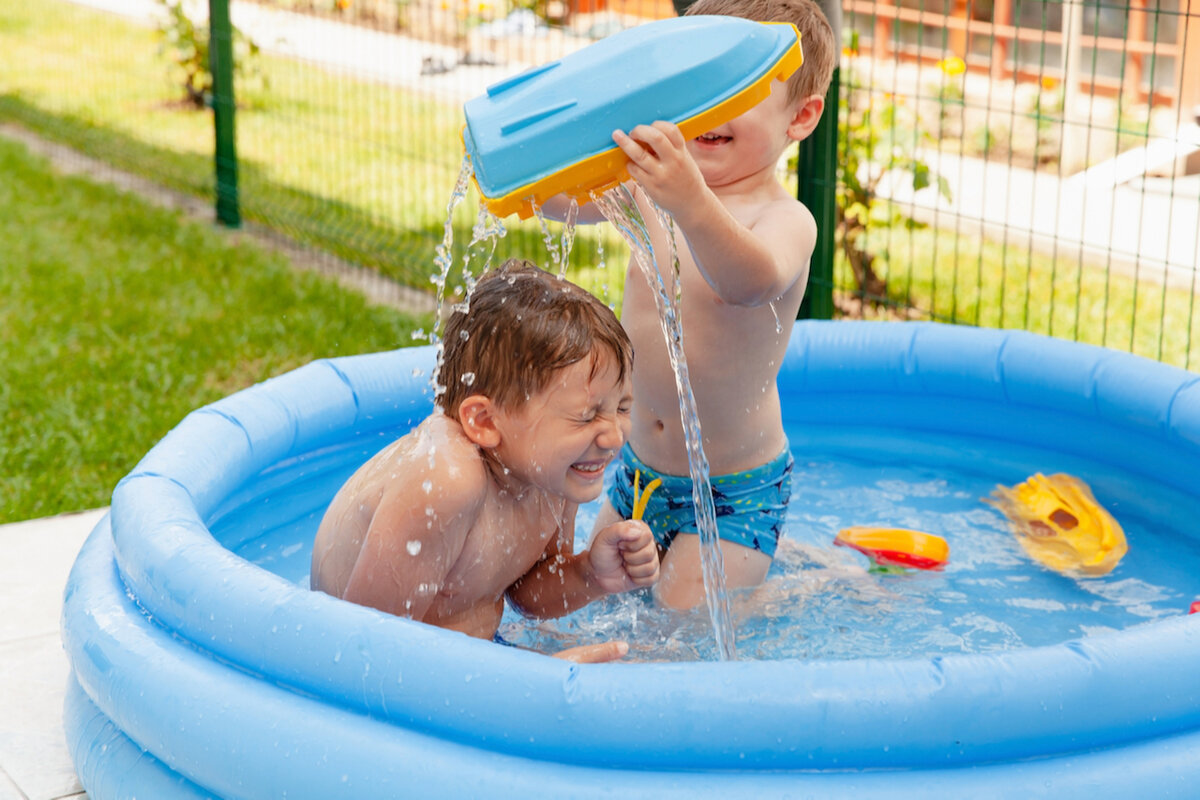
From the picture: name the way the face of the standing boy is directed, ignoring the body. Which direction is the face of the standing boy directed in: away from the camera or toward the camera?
toward the camera

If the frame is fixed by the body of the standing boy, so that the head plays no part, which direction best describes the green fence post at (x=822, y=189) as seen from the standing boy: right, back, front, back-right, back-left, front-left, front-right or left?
back-right

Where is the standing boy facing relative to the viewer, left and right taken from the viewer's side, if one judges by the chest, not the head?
facing the viewer and to the left of the viewer

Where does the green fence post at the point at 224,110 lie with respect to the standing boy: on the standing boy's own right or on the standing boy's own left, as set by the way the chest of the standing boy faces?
on the standing boy's own right

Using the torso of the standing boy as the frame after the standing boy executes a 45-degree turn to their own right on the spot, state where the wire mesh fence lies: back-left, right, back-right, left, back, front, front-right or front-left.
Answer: right

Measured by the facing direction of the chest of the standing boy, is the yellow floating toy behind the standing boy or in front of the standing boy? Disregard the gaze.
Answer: behind
